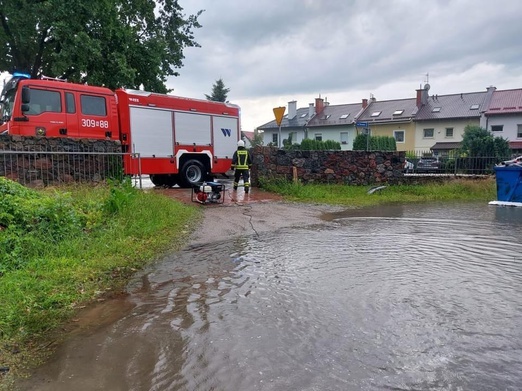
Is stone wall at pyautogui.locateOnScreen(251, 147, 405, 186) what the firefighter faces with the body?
no

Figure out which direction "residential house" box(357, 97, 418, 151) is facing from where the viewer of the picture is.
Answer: facing the viewer

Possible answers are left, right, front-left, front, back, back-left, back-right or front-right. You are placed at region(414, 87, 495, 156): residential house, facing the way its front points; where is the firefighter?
front

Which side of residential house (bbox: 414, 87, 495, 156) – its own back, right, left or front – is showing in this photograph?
front

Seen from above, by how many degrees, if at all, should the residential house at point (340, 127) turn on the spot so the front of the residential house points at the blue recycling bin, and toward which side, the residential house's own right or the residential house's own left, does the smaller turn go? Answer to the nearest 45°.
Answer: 0° — it already faces it

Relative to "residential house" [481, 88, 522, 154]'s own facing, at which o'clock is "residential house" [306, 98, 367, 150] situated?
"residential house" [306, 98, 367, 150] is roughly at 3 o'clock from "residential house" [481, 88, 522, 154].

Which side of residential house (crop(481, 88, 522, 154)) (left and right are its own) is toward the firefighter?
front

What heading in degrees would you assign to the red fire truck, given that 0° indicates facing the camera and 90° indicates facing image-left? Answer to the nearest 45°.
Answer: approximately 45°

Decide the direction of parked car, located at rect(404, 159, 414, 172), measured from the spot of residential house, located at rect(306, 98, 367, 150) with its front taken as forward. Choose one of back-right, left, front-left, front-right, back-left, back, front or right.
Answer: front

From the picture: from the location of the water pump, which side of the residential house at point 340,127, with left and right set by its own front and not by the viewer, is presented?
front

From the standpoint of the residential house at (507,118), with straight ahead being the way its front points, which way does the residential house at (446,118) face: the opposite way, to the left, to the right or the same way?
the same way

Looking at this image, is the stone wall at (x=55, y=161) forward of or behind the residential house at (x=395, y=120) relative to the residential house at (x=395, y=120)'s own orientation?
forward
